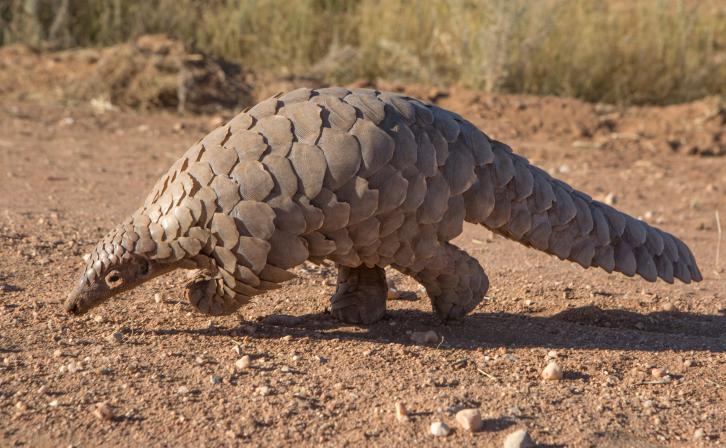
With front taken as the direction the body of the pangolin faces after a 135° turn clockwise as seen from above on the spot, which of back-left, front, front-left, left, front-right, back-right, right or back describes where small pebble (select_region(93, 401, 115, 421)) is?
back

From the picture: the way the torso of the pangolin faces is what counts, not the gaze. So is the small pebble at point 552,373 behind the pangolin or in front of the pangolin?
behind

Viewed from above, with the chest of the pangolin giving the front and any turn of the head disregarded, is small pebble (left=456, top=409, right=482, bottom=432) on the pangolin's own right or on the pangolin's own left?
on the pangolin's own left

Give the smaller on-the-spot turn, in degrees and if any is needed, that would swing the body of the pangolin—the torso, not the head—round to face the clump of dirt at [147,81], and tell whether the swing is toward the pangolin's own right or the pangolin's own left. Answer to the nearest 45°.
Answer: approximately 90° to the pangolin's own right

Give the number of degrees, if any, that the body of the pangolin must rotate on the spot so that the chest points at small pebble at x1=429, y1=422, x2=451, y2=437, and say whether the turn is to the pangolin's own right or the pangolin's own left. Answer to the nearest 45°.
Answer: approximately 135° to the pangolin's own left

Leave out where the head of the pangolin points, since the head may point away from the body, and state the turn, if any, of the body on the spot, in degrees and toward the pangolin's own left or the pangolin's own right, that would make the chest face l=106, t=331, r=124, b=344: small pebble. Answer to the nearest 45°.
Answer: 0° — it already faces it

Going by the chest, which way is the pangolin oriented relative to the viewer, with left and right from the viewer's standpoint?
facing to the left of the viewer

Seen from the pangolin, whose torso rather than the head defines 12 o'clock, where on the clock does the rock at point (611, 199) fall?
The rock is roughly at 4 o'clock from the pangolin.

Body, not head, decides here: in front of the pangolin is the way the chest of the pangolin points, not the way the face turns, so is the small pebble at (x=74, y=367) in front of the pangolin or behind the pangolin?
in front

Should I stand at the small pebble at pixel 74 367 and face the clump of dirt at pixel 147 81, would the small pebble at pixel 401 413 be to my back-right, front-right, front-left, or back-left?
back-right

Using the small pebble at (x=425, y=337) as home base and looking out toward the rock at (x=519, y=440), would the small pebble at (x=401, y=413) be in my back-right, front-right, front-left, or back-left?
front-right
